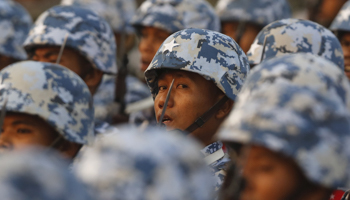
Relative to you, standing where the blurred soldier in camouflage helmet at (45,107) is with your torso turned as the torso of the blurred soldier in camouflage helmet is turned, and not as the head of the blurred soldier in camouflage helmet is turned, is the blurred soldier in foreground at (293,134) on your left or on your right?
on your left

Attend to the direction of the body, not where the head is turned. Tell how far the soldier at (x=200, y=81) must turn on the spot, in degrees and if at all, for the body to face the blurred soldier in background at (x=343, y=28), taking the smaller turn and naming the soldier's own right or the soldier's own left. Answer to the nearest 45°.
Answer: approximately 180°

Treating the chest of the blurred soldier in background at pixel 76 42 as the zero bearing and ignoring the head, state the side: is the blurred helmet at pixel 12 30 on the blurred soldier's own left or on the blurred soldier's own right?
on the blurred soldier's own right

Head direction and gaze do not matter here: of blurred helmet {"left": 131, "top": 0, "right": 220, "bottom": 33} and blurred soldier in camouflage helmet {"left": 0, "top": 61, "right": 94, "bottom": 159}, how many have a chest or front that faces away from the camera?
0

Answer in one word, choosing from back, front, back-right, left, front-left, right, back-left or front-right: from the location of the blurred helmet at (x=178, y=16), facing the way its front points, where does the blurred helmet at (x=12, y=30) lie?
front-right

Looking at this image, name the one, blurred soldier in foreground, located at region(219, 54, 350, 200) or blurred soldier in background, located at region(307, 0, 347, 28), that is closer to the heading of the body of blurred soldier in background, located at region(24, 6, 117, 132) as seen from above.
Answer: the blurred soldier in foreground

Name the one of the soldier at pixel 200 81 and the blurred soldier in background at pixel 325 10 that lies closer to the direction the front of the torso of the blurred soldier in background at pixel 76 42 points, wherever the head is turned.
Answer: the soldier

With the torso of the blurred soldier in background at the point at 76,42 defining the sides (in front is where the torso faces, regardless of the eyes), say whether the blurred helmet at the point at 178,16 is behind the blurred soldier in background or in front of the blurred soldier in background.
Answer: behind

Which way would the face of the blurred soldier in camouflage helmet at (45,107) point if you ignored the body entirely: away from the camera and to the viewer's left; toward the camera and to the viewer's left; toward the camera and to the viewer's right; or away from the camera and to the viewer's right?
toward the camera and to the viewer's left

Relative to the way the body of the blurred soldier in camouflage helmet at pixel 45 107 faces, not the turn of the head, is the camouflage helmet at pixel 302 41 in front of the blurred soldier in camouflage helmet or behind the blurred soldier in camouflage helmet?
behind

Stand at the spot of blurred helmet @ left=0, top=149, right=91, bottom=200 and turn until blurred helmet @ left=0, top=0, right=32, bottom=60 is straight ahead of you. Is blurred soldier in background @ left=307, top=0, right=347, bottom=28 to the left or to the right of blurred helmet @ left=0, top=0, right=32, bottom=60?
right

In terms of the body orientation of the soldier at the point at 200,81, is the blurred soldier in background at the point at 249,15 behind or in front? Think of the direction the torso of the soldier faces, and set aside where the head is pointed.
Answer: behind

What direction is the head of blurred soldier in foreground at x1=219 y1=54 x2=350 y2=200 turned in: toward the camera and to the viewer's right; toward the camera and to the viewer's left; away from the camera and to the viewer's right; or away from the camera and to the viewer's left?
toward the camera and to the viewer's left

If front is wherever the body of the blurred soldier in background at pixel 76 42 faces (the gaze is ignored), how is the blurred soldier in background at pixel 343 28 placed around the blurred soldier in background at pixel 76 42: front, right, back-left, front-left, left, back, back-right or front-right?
back-left
